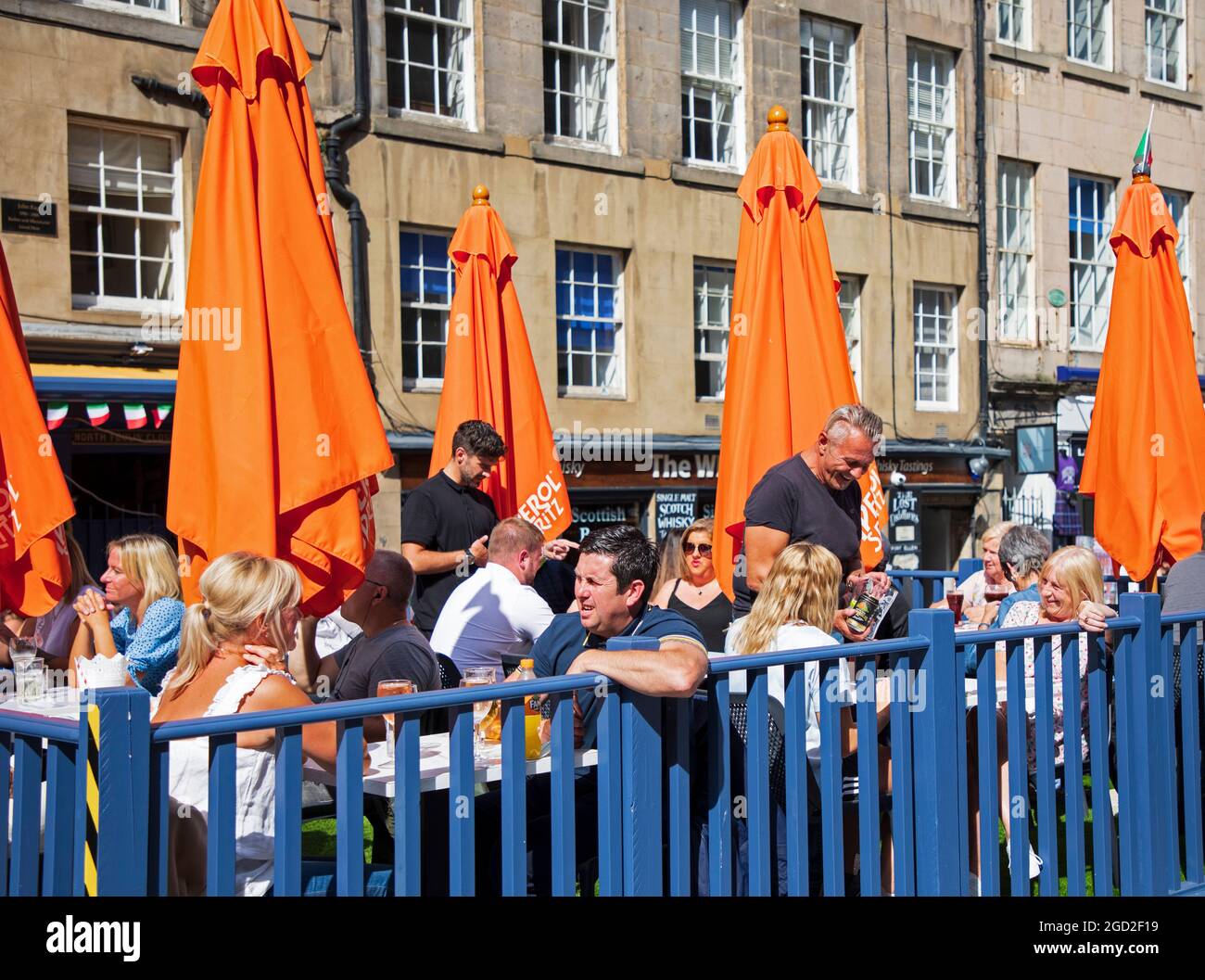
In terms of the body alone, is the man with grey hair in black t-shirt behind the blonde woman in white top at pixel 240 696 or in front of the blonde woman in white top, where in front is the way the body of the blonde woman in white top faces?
in front

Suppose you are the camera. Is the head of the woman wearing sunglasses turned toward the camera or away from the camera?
toward the camera

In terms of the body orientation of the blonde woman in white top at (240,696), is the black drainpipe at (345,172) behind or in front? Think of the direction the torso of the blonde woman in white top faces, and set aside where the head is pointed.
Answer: in front

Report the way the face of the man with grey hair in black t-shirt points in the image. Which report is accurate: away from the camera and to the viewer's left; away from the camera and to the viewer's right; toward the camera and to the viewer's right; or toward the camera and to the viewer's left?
toward the camera and to the viewer's right

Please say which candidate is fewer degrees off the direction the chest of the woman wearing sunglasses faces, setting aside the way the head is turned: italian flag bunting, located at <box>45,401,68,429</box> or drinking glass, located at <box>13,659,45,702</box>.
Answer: the drinking glass

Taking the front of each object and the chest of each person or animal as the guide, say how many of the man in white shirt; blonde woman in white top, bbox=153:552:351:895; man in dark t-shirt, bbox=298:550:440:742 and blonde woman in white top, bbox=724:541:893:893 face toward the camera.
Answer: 0

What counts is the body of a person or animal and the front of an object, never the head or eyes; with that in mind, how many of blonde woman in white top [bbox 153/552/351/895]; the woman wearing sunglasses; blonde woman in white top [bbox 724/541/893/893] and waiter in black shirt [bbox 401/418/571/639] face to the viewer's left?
0

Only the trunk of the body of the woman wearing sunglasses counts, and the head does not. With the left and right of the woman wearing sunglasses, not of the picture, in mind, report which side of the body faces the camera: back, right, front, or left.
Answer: front

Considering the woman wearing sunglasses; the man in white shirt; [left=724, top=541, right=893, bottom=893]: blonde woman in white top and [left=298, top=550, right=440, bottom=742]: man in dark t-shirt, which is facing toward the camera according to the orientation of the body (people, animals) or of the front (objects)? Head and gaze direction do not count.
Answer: the woman wearing sunglasses

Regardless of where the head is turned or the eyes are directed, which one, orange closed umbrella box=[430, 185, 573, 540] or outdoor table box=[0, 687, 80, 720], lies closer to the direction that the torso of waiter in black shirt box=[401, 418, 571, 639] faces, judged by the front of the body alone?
the outdoor table

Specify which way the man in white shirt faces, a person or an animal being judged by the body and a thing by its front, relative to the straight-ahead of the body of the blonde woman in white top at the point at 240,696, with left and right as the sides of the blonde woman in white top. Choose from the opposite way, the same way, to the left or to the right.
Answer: the same way

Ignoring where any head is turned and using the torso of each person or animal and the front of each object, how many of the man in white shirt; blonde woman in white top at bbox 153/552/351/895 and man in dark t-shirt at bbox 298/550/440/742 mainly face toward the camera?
0

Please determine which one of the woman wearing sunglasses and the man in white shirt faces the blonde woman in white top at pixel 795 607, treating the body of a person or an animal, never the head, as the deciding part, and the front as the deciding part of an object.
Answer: the woman wearing sunglasses
